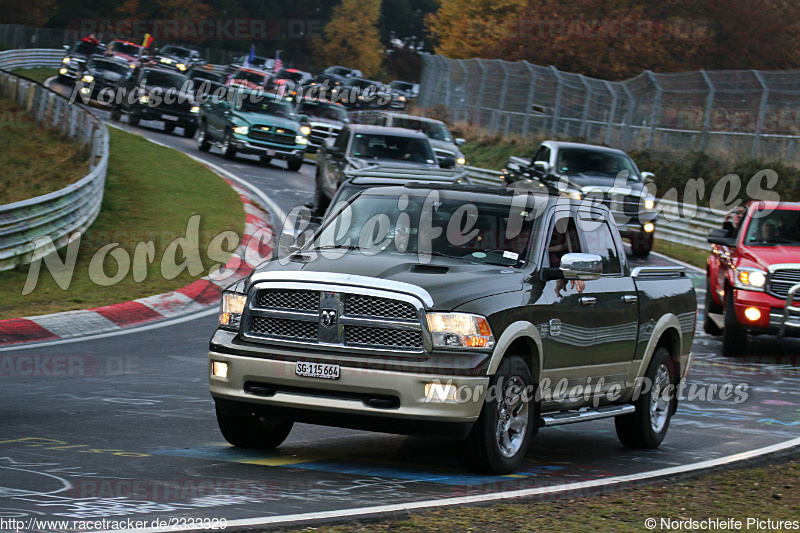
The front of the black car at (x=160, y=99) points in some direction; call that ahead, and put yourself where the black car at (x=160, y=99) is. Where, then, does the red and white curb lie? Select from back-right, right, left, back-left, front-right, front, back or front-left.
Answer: front-right

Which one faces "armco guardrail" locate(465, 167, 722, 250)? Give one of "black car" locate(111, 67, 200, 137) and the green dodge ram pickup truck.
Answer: the black car

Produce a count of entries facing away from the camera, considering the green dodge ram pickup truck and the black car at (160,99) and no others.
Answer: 0

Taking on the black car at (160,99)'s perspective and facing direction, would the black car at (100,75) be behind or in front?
behind

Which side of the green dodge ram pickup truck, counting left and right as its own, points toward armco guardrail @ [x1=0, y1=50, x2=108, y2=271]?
right

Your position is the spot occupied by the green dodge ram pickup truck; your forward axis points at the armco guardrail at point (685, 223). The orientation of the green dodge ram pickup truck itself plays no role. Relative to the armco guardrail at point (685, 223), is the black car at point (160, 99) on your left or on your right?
left

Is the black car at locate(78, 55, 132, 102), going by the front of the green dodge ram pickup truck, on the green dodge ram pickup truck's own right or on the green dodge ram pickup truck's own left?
on the green dodge ram pickup truck's own right

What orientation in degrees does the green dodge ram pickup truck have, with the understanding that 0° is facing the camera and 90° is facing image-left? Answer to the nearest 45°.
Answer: approximately 45°
